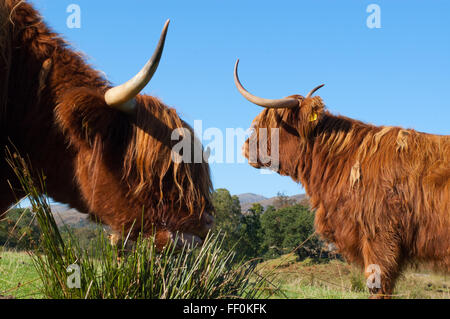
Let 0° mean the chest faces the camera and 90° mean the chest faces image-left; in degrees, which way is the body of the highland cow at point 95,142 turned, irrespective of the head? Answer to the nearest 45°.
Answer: approximately 270°

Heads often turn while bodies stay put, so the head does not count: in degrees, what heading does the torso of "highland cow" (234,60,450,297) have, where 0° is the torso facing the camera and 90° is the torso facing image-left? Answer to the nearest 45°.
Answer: approximately 90°

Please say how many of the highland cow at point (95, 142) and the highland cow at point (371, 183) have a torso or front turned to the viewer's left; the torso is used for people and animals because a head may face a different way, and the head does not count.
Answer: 1

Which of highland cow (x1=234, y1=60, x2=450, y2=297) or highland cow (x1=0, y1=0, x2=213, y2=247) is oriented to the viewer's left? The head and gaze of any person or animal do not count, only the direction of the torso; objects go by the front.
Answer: highland cow (x1=234, y1=60, x2=450, y2=297)

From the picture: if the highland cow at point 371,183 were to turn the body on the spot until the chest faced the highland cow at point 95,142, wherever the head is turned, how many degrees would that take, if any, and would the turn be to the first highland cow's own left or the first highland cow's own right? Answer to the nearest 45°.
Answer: approximately 45° to the first highland cow's own left

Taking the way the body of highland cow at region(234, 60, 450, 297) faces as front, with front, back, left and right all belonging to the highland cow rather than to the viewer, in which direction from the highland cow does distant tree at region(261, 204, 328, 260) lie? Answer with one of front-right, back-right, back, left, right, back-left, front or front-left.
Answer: right

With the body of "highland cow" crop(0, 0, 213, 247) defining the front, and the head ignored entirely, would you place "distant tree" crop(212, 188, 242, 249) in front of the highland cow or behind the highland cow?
in front
